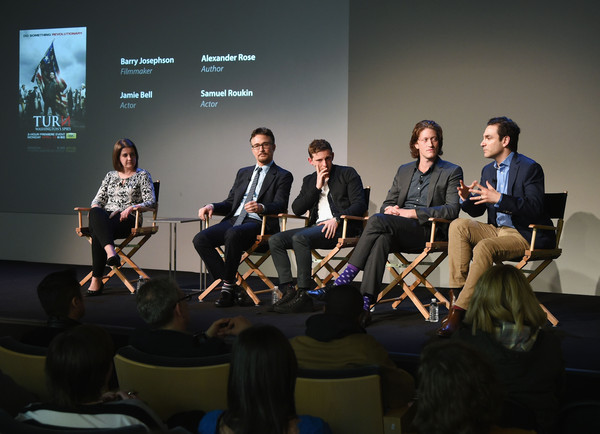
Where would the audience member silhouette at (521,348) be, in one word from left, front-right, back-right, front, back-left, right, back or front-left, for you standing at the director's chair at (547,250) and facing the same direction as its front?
front-left

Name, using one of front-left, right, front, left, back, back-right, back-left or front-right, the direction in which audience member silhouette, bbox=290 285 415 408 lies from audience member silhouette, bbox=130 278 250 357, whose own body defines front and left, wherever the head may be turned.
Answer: right

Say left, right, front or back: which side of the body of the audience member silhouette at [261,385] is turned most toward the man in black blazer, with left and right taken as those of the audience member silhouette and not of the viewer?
front

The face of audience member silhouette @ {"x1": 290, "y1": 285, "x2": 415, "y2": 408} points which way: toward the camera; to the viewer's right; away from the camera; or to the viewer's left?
away from the camera

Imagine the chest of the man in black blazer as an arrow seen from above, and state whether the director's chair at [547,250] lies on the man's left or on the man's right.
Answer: on the man's left

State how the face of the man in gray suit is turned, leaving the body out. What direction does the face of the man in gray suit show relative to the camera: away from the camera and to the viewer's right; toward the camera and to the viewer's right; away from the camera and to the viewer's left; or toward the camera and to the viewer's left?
toward the camera and to the viewer's right

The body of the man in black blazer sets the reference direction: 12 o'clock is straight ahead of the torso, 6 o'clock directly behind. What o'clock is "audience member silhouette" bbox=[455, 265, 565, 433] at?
The audience member silhouette is roughly at 10 o'clock from the man in black blazer.

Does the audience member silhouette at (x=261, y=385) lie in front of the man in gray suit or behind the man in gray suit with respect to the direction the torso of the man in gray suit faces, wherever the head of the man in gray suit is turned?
in front

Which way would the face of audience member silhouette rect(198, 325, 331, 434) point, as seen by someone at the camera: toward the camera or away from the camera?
away from the camera

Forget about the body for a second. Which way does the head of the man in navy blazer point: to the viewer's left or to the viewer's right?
to the viewer's left

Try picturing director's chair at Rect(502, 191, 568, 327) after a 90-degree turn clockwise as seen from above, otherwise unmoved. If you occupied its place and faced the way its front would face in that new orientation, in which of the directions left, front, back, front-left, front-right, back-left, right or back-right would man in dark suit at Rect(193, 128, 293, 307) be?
front-left

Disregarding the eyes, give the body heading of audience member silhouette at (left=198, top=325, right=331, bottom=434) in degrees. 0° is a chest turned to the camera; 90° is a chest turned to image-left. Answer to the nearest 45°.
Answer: approximately 180°

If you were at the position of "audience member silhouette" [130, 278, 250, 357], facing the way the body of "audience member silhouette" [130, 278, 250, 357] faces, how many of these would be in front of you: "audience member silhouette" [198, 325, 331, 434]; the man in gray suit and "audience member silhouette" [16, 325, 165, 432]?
1

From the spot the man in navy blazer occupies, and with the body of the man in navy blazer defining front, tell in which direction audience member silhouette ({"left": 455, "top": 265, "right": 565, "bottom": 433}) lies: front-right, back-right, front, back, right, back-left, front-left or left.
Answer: front-left

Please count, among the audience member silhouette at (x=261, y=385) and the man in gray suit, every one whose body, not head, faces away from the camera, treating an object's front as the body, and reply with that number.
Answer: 1

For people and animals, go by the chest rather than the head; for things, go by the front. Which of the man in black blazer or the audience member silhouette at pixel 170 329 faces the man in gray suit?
the audience member silhouette

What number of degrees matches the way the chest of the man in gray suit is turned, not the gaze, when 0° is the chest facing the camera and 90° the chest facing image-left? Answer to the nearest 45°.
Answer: approximately 45°

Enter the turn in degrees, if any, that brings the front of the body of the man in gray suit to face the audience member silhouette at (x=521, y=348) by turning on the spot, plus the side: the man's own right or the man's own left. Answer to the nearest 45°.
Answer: approximately 45° to the man's own left

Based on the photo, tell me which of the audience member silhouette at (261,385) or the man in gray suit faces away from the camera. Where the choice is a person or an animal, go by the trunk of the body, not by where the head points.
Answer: the audience member silhouette
